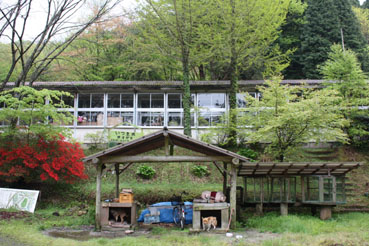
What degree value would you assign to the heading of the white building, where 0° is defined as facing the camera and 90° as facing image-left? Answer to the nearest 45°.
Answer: approximately 0°

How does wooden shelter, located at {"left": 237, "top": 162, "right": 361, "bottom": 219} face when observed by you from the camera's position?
facing the viewer

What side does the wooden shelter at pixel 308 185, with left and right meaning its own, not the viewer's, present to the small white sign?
right

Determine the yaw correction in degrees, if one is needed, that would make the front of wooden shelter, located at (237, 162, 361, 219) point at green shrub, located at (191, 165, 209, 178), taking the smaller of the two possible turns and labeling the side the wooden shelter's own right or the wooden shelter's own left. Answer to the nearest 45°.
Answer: approximately 135° to the wooden shelter's own right

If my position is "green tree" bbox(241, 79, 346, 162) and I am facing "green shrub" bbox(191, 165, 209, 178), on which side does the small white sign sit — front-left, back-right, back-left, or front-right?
front-left

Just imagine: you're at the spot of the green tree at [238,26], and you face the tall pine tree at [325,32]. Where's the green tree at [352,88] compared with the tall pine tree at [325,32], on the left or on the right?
right

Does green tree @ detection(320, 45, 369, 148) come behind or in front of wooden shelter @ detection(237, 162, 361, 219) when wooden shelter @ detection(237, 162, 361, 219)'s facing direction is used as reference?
behind

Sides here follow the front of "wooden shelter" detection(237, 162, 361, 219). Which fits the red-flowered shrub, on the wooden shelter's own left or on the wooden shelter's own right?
on the wooden shelter's own right

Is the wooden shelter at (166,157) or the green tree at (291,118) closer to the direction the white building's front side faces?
the wooden shelter

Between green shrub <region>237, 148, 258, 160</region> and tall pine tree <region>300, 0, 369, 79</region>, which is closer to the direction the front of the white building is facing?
the green shrub

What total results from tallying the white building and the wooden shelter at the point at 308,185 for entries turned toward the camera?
2

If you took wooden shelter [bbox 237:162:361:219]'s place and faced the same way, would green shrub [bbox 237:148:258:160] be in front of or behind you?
behind

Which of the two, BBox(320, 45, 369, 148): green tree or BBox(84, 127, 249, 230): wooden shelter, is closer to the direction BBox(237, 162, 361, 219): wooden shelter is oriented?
the wooden shelter
